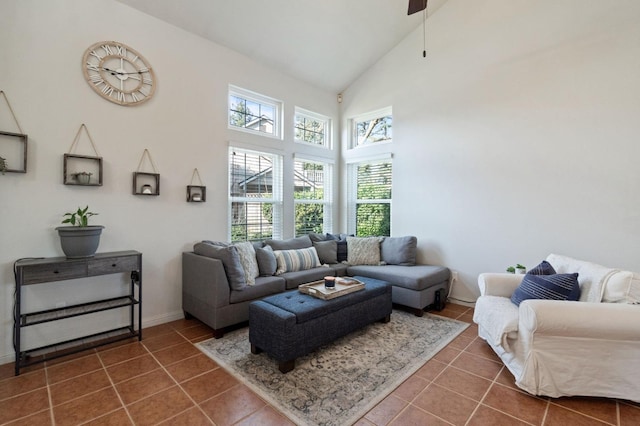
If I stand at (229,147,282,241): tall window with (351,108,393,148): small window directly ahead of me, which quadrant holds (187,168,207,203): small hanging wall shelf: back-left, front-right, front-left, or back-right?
back-right

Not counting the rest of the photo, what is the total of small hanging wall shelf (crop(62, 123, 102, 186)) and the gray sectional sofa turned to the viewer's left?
0

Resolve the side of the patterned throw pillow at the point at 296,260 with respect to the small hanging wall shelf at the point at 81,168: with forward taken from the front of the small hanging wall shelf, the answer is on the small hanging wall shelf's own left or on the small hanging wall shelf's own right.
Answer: on the small hanging wall shelf's own left

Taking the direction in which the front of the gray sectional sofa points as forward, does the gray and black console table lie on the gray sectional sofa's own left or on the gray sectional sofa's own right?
on the gray sectional sofa's own right

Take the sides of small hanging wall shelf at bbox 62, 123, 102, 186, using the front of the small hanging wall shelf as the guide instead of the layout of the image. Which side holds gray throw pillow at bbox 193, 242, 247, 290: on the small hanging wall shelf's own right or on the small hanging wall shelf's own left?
on the small hanging wall shelf's own left

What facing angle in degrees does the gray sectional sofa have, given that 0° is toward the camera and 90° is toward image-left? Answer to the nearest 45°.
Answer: approximately 315°

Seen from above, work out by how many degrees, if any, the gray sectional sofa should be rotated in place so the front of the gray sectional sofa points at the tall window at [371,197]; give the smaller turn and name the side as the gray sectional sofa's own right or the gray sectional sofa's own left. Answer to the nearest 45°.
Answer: approximately 90° to the gray sectional sofa's own left

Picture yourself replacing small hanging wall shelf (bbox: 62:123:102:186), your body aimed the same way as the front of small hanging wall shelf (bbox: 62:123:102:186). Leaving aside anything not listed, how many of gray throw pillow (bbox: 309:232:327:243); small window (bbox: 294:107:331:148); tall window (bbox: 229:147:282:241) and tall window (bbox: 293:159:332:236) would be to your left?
4
